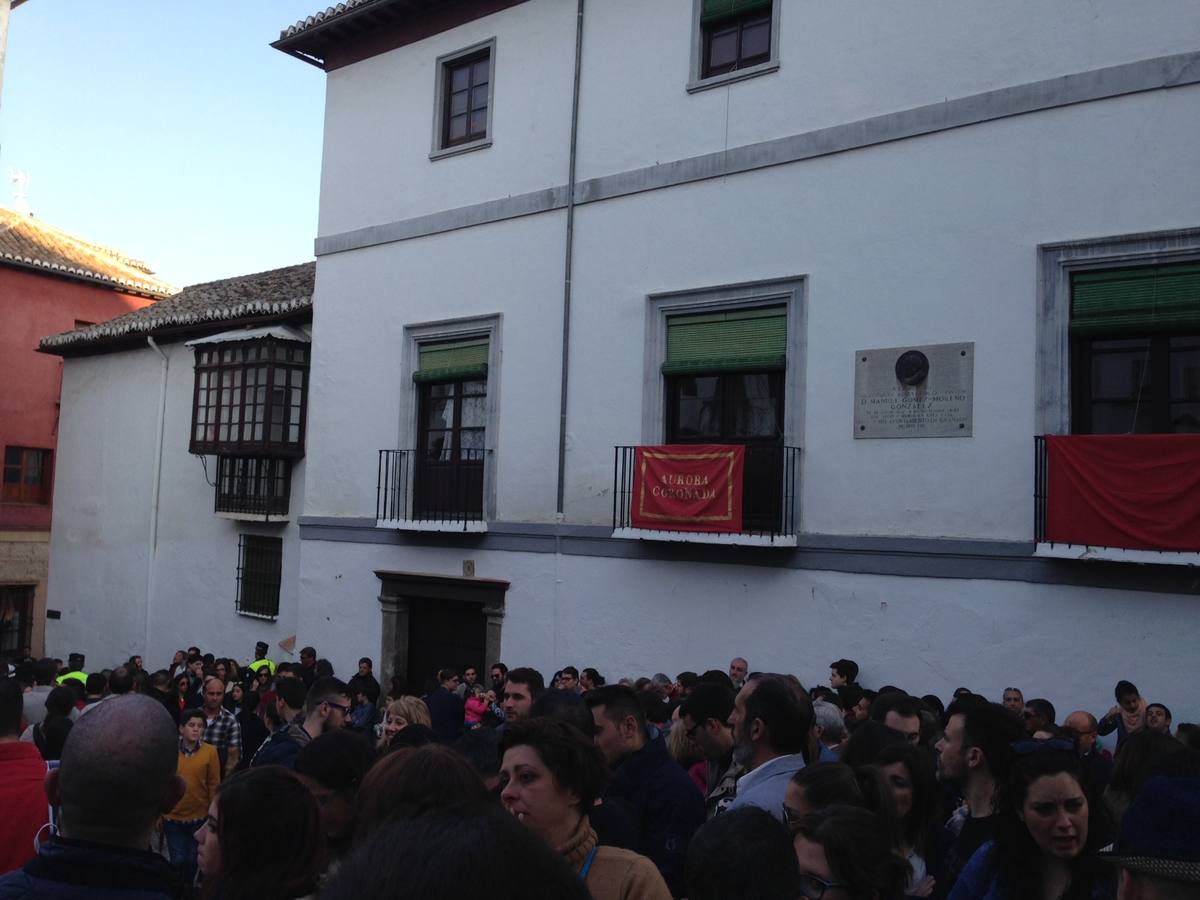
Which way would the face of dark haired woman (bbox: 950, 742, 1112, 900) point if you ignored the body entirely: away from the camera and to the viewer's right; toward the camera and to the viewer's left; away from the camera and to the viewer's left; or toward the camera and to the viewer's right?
toward the camera and to the viewer's right

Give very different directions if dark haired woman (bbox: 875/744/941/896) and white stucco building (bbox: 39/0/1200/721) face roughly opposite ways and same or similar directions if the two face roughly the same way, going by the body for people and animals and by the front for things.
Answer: same or similar directions

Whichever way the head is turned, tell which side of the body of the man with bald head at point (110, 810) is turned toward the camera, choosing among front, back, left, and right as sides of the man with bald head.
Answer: back

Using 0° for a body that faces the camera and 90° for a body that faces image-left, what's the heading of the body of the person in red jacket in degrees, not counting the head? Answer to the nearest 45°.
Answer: approximately 180°

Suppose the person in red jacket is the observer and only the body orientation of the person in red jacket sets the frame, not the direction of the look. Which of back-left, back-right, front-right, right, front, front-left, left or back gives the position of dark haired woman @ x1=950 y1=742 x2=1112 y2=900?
back-right

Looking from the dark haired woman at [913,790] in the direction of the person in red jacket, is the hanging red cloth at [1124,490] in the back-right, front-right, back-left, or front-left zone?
back-right

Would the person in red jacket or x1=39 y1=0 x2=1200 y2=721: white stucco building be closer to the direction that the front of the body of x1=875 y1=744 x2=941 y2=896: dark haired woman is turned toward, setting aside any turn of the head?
the person in red jacket

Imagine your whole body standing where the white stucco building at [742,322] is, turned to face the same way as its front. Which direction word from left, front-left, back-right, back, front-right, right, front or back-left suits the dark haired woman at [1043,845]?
front-left

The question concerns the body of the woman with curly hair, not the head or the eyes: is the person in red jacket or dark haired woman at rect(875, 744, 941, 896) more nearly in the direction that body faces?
the person in red jacket

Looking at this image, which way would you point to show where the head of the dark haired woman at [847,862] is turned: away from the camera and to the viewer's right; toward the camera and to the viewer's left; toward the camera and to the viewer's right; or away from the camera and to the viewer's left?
toward the camera and to the viewer's left

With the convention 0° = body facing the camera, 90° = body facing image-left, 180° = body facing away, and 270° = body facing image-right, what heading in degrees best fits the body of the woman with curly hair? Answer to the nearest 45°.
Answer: approximately 45°

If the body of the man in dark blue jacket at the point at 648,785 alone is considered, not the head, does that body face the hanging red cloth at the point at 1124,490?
no

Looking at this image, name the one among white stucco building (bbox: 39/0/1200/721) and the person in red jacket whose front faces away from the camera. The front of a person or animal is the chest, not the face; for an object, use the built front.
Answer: the person in red jacket

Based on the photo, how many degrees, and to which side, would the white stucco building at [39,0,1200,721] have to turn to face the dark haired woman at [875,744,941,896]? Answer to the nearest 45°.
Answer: approximately 45° to its left

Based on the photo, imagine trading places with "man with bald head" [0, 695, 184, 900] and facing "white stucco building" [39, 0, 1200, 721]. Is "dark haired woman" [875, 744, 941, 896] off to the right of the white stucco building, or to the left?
right

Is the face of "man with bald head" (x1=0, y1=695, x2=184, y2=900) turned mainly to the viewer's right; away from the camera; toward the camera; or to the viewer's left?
away from the camera
